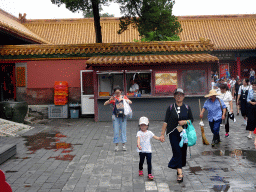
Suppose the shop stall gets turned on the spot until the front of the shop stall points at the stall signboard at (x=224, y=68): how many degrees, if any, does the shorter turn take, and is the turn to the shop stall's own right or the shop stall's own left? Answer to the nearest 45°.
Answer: approximately 135° to the shop stall's own left

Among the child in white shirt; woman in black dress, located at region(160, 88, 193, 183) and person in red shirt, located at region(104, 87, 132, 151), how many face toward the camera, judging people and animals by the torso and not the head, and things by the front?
3

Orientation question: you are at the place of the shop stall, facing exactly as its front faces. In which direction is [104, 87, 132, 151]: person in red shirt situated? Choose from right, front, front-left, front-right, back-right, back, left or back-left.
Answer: front

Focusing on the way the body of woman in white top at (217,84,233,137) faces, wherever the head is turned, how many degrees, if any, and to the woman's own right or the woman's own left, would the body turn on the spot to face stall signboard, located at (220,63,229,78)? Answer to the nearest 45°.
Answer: approximately 135° to the woman's own right

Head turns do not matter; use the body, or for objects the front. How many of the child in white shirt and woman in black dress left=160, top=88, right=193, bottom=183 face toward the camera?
2

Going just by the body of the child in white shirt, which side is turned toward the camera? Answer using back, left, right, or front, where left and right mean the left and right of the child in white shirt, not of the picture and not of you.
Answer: front

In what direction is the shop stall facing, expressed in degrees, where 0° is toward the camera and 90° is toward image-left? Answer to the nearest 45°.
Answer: approximately 0°

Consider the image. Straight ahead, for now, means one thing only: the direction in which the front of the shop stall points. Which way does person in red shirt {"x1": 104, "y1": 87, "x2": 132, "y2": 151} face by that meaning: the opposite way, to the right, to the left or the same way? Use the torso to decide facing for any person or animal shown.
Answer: the same way

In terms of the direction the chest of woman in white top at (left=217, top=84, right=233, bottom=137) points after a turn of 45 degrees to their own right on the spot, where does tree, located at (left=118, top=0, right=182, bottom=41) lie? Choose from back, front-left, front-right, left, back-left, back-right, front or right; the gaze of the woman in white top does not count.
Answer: front-right

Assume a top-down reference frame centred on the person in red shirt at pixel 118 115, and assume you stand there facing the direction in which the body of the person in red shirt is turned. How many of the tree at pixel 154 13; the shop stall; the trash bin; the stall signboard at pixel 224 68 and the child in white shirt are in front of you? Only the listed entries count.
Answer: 1

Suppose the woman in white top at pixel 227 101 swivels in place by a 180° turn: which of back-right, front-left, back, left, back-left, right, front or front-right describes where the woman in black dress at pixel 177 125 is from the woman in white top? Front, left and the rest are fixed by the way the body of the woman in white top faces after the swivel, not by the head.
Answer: back-right

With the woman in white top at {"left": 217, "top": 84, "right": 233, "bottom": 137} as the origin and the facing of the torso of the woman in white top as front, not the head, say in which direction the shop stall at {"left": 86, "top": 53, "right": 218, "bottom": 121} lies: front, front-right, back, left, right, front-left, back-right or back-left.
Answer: right

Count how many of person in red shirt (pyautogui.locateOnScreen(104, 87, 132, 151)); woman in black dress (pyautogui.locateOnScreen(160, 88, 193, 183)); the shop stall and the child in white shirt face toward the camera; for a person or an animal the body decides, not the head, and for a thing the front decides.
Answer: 4
